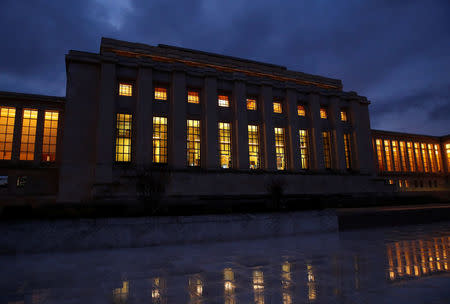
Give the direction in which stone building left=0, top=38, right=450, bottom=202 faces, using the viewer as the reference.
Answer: facing the viewer and to the right of the viewer
